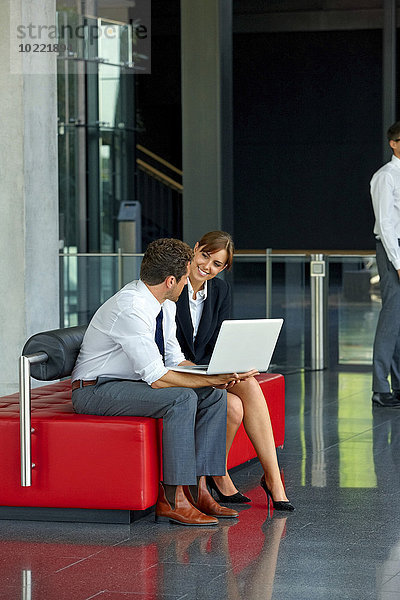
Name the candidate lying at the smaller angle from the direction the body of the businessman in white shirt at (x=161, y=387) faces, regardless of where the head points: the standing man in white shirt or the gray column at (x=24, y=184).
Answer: the standing man in white shirt

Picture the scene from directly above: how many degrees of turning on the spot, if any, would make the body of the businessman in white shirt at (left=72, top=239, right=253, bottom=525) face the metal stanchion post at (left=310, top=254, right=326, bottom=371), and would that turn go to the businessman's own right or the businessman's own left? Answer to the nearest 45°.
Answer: approximately 90° to the businessman's own left

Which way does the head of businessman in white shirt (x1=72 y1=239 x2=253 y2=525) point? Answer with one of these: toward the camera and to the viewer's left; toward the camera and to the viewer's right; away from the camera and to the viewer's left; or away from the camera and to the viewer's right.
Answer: away from the camera and to the viewer's right

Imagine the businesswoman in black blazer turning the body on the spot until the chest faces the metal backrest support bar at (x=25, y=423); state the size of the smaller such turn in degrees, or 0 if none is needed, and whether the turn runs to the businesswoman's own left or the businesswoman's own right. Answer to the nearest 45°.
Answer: approximately 90° to the businesswoman's own right

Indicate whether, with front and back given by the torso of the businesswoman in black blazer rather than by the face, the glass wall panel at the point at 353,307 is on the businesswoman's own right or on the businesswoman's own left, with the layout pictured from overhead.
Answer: on the businesswoman's own left

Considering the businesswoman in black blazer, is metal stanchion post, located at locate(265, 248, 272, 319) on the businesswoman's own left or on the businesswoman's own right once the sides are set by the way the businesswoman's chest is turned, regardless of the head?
on the businesswoman's own left

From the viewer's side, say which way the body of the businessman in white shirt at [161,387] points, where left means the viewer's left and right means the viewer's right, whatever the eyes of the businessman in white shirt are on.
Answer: facing to the right of the viewer
